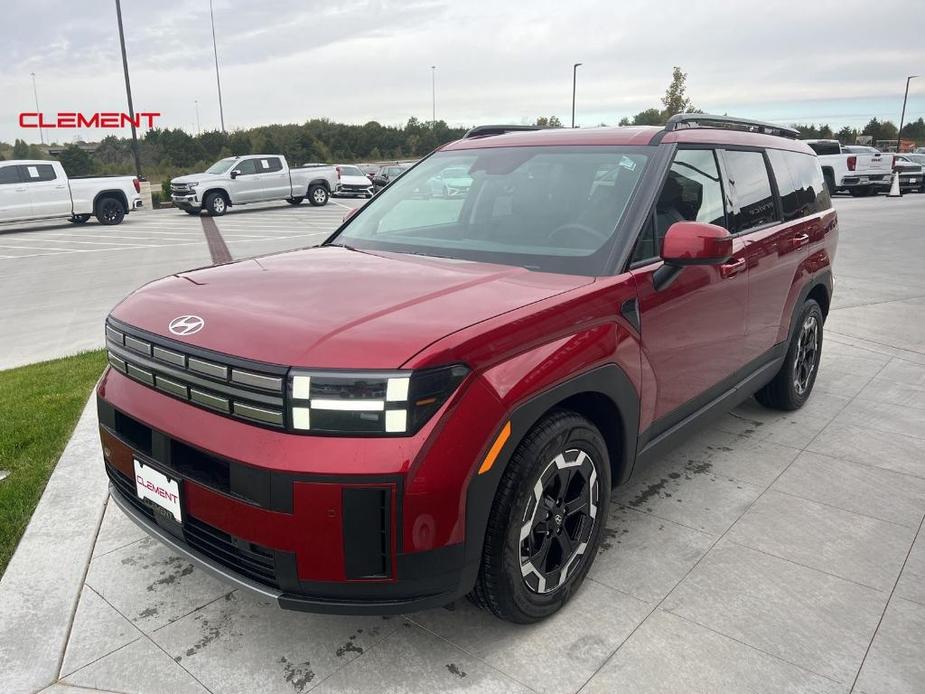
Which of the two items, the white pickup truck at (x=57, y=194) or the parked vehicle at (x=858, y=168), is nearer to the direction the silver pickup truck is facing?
the white pickup truck

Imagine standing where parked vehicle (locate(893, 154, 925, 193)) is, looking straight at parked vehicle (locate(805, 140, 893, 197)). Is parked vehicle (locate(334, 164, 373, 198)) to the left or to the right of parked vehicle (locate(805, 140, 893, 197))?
right

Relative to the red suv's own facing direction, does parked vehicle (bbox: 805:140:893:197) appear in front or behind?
behind

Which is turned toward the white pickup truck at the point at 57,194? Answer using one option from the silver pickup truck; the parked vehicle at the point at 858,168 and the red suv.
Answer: the silver pickup truck

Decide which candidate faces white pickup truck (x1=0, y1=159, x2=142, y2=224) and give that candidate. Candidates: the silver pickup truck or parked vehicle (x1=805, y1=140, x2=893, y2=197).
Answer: the silver pickup truck

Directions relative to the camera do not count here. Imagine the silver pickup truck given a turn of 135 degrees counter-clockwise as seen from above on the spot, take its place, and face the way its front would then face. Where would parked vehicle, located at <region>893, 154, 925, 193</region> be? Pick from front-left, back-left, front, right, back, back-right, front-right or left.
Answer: front

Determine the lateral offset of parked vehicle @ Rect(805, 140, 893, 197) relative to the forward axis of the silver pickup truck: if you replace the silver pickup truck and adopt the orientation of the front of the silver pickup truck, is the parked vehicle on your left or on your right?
on your left

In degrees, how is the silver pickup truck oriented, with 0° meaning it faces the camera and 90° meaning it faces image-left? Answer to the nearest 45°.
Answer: approximately 45°
